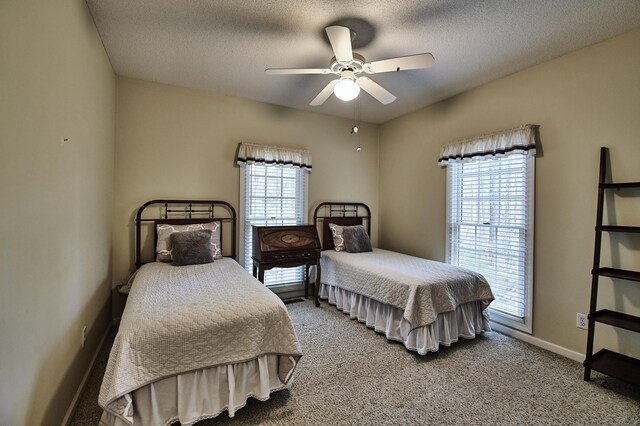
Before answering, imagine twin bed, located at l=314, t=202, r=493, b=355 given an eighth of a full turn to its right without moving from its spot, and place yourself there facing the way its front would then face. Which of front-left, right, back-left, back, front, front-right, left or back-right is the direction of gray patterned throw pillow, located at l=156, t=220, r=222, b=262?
right

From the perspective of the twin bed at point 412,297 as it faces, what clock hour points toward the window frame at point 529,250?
The window frame is roughly at 10 o'clock from the twin bed.

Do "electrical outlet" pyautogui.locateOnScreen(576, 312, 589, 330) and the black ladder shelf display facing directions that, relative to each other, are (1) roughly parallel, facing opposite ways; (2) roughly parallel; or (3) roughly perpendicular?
roughly parallel

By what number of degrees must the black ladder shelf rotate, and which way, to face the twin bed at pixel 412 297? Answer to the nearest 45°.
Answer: approximately 45° to its right

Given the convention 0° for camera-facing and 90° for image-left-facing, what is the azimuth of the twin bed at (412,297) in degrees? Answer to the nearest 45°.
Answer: approximately 315°

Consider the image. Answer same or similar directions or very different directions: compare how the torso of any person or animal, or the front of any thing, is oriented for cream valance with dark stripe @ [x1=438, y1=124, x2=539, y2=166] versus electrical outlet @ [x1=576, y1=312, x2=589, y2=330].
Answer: same or similar directions

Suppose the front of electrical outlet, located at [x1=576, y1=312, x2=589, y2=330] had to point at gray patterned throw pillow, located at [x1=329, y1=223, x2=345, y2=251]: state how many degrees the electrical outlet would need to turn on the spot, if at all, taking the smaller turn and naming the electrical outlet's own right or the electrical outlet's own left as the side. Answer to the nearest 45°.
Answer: approximately 45° to the electrical outlet's own right

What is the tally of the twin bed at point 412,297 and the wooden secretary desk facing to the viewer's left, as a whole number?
0

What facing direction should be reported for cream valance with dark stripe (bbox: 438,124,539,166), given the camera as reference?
facing the viewer and to the left of the viewer

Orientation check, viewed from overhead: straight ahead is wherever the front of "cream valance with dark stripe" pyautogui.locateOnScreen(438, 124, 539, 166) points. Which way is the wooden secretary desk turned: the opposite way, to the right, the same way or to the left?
to the left

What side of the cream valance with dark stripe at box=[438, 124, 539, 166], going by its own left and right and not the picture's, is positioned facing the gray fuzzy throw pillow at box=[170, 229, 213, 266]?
front

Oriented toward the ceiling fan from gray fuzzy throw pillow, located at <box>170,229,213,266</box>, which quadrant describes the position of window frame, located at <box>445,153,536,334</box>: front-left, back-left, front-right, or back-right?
front-left

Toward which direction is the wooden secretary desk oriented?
toward the camera

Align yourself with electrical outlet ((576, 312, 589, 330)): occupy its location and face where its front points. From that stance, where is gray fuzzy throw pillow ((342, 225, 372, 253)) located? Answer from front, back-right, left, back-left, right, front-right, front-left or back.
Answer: front-right

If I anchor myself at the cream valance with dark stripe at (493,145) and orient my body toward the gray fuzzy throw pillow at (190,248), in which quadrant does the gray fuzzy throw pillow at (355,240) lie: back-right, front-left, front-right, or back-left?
front-right
